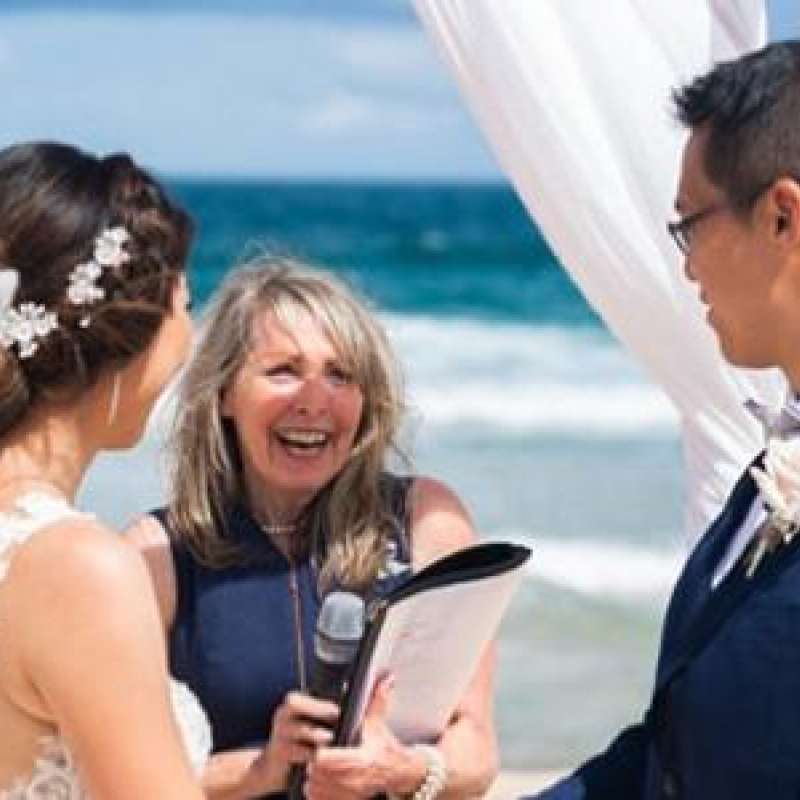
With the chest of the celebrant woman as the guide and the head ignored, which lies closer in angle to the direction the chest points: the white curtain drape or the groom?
the groom

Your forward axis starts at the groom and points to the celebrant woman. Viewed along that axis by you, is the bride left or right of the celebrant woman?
left

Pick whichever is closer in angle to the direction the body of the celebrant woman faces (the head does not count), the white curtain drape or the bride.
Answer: the bride

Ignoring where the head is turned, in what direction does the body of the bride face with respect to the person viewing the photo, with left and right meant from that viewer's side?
facing away from the viewer and to the right of the viewer

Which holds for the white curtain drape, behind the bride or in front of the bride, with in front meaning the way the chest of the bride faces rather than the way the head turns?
in front

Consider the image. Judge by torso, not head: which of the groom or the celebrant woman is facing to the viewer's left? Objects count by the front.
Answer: the groom

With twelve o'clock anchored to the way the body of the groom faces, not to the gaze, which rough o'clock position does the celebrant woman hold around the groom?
The celebrant woman is roughly at 2 o'clock from the groom.

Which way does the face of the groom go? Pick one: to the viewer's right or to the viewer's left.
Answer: to the viewer's left

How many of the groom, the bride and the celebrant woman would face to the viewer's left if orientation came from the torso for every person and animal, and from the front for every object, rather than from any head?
1

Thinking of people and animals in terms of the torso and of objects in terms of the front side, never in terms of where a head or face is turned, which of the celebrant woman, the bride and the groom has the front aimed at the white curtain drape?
the bride

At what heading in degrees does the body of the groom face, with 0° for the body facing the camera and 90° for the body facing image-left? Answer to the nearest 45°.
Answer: approximately 90°

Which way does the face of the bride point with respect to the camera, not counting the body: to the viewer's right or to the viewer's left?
to the viewer's right

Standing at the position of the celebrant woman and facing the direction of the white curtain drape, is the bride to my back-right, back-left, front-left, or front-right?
back-right
